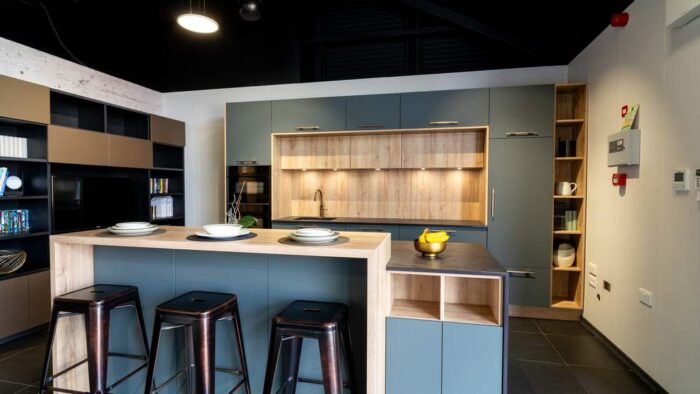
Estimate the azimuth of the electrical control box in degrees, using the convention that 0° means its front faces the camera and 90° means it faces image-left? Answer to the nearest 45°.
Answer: approximately 45°

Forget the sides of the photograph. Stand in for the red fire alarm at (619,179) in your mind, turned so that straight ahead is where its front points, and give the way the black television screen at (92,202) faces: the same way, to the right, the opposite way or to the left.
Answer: the opposite way

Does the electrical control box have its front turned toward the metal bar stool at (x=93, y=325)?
yes

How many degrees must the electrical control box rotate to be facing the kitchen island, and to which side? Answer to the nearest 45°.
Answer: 0° — it already faces it

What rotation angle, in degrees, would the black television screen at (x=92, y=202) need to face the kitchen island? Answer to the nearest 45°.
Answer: approximately 45° to its right

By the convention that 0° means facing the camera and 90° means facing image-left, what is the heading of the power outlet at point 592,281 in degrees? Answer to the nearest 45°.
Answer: approximately 45°

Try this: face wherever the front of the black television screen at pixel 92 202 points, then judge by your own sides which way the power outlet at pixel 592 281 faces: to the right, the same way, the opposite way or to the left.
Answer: the opposite way

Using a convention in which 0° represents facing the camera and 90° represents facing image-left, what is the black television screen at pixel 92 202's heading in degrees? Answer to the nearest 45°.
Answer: approximately 315°

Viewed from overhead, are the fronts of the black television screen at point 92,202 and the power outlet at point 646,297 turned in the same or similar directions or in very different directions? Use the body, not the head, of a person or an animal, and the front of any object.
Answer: very different directions
